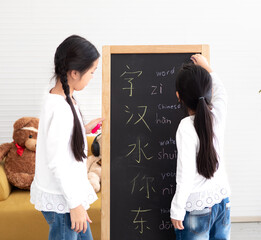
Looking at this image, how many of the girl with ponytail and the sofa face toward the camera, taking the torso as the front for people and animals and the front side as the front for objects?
1

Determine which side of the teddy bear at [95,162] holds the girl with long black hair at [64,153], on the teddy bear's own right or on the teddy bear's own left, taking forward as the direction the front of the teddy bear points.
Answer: on the teddy bear's own right

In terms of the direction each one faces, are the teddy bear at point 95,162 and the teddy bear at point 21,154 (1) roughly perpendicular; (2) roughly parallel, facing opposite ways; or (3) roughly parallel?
roughly parallel

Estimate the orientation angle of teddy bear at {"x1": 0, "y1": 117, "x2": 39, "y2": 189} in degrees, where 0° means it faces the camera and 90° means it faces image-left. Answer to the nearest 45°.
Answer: approximately 315°

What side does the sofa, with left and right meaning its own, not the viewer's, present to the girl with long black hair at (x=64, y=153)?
front

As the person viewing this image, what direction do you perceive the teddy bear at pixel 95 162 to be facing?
facing the viewer and to the right of the viewer

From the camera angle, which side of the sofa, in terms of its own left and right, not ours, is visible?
front

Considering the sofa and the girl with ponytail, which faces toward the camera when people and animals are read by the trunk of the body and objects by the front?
the sofa

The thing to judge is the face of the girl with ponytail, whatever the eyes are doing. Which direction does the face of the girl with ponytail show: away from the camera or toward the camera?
away from the camera

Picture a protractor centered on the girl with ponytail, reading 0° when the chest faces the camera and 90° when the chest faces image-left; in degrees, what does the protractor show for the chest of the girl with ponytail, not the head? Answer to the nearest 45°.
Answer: approximately 135°
